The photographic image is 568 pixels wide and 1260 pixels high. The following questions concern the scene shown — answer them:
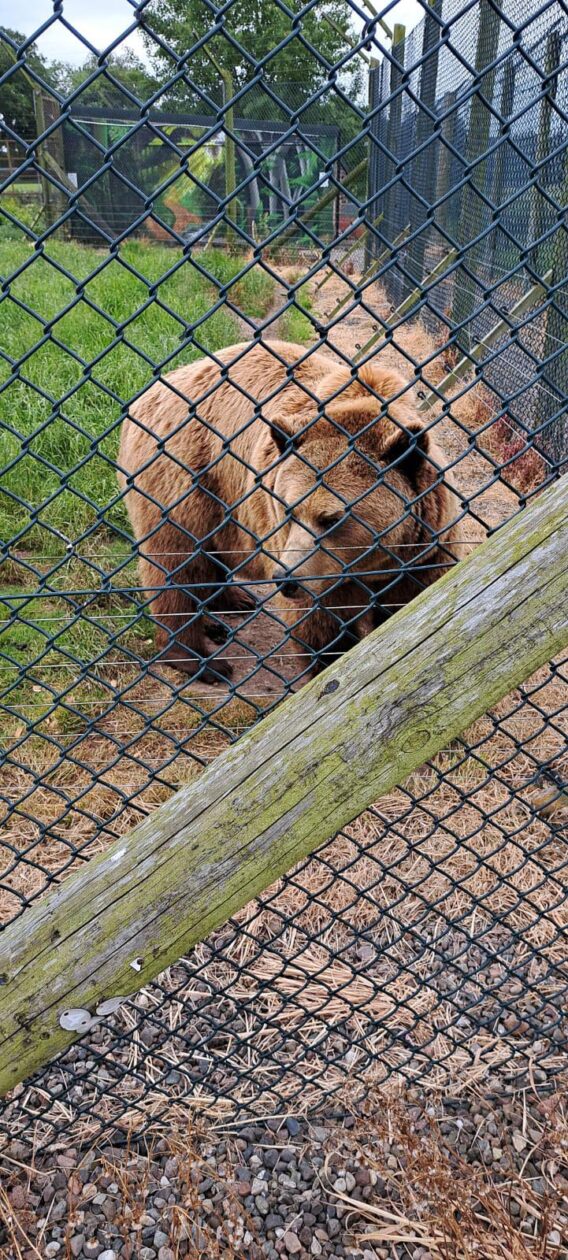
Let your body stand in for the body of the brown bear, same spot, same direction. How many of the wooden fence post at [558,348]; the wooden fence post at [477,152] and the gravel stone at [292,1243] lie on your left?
2

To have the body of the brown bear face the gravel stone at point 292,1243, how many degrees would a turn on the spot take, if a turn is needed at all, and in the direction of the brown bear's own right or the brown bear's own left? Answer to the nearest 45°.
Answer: approximately 90° to the brown bear's own right

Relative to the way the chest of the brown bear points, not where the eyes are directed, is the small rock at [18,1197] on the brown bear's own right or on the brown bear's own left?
on the brown bear's own right

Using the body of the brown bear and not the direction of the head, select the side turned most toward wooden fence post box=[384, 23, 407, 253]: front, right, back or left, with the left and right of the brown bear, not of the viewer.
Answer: left

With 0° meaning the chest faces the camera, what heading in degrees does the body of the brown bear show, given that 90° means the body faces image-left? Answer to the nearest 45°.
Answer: approximately 315°

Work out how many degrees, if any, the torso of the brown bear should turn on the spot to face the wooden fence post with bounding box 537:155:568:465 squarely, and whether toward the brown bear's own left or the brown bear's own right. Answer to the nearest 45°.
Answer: approximately 90° to the brown bear's own left

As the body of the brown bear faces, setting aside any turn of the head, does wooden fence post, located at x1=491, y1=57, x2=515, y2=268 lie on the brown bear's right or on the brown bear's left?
on the brown bear's left

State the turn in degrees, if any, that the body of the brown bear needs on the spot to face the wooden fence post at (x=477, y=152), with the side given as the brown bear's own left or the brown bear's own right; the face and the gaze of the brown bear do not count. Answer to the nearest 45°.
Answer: approximately 90° to the brown bear's own left

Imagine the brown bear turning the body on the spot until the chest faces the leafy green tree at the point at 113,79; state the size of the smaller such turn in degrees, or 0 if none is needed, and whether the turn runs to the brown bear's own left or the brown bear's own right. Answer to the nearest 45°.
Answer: approximately 135° to the brown bear's own left
